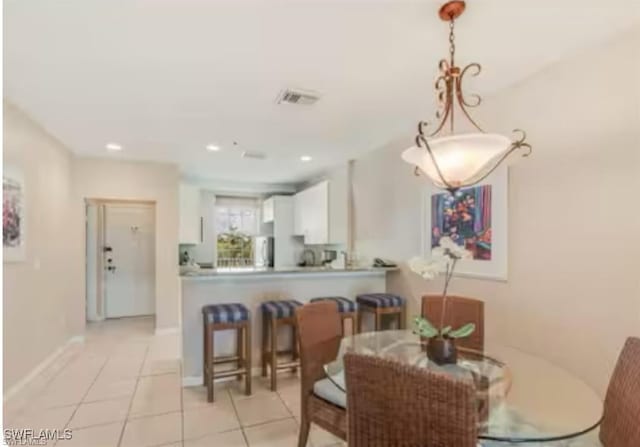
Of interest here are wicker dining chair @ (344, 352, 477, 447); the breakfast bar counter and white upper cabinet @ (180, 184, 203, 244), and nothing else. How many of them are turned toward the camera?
1

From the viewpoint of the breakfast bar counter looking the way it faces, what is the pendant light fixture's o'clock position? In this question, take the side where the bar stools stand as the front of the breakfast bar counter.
The pendant light fixture is roughly at 11 o'clock from the breakfast bar counter.

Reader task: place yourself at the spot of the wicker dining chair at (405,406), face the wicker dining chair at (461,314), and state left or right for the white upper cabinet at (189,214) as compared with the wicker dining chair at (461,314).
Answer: left

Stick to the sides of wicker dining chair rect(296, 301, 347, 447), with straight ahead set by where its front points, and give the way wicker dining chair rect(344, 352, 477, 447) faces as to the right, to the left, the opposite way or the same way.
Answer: to the left

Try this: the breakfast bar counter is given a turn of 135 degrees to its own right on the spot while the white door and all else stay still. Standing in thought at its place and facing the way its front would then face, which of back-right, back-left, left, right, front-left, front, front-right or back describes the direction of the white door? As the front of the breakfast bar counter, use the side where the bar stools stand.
front

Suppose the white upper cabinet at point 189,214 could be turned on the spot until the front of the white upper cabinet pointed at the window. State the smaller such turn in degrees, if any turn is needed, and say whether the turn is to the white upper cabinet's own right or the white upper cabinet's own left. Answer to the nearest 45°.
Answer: approximately 45° to the white upper cabinet's own left

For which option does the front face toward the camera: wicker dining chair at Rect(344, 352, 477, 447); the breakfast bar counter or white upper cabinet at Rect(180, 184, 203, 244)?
the breakfast bar counter

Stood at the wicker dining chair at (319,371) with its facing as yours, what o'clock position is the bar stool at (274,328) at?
The bar stool is roughly at 7 o'clock from the wicker dining chair.

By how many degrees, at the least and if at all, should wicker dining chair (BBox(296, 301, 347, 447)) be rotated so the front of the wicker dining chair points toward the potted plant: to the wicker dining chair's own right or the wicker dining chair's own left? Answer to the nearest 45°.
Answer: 0° — it already faces it

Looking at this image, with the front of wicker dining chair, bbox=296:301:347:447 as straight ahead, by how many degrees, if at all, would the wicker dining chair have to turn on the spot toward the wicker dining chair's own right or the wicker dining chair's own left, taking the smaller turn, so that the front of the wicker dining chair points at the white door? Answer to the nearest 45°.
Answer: approximately 180°

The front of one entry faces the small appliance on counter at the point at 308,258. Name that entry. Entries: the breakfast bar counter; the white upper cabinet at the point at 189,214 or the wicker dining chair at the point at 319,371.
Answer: the white upper cabinet

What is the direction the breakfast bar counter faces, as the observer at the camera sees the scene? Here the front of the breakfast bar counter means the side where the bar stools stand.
facing the viewer

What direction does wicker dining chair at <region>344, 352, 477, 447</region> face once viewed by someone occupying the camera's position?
facing away from the viewer and to the right of the viewer

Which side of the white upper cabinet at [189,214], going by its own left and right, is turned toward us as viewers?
right
